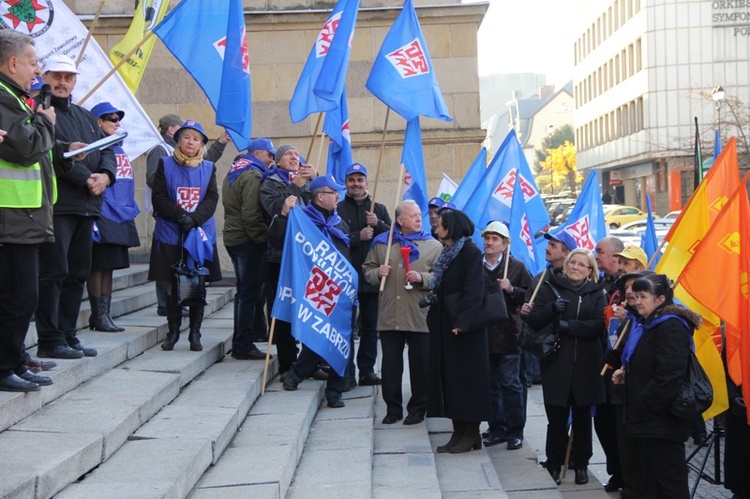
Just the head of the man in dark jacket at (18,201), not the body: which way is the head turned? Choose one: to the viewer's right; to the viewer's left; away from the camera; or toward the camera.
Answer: to the viewer's right

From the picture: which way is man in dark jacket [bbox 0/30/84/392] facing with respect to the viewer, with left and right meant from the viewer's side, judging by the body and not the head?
facing to the right of the viewer

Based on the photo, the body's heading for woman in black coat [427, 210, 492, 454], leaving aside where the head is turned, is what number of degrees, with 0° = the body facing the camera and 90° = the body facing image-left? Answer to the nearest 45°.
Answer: approximately 90°

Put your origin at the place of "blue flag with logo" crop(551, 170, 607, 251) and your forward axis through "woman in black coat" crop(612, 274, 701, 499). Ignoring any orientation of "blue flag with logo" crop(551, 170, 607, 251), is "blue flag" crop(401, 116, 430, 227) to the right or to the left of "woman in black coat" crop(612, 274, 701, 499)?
right

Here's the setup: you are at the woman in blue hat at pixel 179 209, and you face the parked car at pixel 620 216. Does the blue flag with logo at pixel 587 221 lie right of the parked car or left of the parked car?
right

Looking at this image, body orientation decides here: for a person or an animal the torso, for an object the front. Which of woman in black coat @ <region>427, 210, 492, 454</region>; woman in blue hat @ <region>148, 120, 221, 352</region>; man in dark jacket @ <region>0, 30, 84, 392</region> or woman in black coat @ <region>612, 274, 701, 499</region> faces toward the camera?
the woman in blue hat

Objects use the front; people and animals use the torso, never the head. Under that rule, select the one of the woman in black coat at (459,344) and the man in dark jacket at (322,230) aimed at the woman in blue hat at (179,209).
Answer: the woman in black coat
